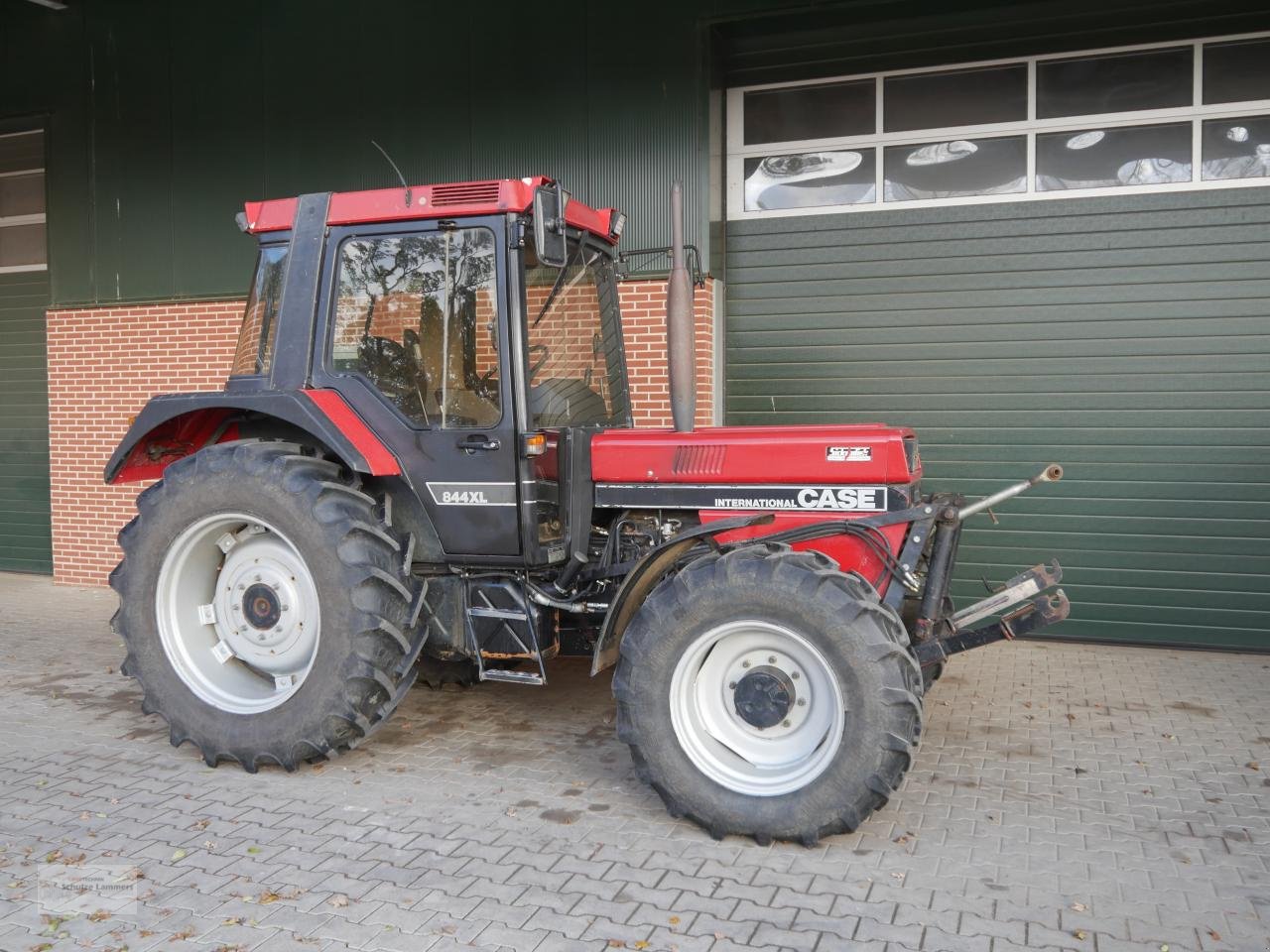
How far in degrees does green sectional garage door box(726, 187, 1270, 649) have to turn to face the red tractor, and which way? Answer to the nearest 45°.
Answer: approximately 45° to its right

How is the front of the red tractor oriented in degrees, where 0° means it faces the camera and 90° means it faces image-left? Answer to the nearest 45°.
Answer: approximately 315°

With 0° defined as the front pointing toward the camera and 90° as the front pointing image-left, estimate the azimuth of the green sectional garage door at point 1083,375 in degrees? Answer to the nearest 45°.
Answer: approximately 0°

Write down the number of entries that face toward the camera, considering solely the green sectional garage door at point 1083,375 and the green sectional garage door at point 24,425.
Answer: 2

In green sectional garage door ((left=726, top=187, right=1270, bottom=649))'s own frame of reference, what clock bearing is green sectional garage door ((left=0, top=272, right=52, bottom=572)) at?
green sectional garage door ((left=0, top=272, right=52, bottom=572)) is roughly at 3 o'clock from green sectional garage door ((left=726, top=187, right=1270, bottom=649)).

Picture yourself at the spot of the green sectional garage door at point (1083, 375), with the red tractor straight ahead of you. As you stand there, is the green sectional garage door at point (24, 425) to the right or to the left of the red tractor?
right

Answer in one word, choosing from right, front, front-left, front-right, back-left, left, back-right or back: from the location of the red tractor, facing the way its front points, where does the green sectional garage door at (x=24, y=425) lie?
back

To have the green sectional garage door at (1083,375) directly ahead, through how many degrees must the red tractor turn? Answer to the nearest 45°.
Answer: approximately 90° to its left

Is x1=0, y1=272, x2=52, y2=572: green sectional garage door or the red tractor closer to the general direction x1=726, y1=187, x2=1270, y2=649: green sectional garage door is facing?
the red tractor

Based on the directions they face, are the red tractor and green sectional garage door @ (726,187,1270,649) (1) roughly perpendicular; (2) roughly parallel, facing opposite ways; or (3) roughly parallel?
roughly perpendicular
